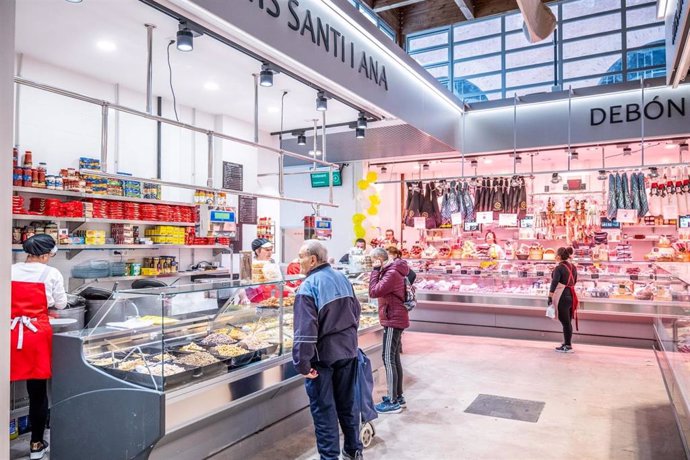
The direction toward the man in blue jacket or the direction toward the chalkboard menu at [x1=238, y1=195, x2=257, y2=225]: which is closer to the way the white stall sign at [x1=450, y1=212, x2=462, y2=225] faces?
the man in blue jacket

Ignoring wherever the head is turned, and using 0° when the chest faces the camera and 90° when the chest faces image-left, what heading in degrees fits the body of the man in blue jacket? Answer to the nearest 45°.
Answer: approximately 135°

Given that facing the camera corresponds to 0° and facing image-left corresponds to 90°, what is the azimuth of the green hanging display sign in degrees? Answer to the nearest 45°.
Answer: approximately 0°

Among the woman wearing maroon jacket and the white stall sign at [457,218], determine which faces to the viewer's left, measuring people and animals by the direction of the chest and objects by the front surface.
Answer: the woman wearing maroon jacket

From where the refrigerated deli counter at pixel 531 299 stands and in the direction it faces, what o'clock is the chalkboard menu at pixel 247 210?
The chalkboard menu is roughly at 2 o'clock from the refrigerated deli counter.

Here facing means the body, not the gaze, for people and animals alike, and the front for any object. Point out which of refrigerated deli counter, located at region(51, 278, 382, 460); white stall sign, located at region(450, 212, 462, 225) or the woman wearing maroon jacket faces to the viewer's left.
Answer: the woman wearing maroon jacket

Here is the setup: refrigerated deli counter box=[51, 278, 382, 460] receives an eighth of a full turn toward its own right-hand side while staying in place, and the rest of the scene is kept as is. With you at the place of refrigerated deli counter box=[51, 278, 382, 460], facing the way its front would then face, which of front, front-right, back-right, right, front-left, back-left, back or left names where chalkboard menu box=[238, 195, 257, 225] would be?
back

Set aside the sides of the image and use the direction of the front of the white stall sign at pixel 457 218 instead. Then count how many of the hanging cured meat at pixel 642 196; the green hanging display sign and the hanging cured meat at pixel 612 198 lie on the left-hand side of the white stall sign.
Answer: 2

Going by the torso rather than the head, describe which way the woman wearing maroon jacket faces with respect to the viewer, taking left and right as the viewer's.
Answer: facing to the left of the viewer

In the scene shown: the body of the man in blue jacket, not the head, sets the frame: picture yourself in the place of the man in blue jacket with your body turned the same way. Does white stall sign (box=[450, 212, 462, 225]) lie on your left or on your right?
on your right

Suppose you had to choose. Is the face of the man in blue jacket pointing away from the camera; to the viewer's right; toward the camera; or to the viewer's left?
to the viewer's left
